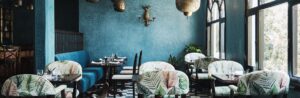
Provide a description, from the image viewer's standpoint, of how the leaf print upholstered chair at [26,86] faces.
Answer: facing away from the viewer and to the right of the viewer

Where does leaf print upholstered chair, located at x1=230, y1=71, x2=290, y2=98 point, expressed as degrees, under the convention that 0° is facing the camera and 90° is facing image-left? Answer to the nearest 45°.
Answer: approximately 135°

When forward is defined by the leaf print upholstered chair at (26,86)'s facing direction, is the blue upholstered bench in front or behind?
in front

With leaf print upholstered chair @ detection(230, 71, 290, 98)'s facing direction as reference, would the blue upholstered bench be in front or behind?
in front

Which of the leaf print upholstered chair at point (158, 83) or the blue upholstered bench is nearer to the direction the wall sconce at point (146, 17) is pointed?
the leaf print upholstered chair

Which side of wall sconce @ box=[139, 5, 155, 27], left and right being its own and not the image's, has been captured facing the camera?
front

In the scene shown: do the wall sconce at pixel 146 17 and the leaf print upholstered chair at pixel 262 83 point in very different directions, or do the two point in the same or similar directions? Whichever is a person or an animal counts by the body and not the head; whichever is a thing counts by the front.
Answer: very different directions

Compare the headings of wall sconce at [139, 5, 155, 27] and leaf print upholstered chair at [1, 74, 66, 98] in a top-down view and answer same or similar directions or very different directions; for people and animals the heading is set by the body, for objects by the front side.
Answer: very different directions

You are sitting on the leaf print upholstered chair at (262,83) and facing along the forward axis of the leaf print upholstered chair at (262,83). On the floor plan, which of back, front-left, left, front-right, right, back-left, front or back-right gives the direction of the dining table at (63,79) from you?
front-left

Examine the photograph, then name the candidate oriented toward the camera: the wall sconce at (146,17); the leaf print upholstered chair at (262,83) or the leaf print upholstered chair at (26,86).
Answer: the wall sconce

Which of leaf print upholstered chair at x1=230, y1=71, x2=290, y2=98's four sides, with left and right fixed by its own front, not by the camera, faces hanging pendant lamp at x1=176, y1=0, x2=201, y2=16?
front

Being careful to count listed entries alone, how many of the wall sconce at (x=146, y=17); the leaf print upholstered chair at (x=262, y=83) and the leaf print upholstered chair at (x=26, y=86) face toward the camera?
1

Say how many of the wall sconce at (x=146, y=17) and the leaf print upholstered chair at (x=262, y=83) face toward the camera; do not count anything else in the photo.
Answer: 1

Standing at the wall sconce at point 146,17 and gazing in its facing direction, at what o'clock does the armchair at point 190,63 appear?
The armchair is roughly at 11 o'clock from the wall sconce.

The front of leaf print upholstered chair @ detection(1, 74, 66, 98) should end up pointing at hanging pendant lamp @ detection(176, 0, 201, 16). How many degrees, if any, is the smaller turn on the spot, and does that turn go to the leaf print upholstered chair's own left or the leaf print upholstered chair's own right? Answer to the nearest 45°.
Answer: approximately 45° to the leaf print upholstered chair's own right
